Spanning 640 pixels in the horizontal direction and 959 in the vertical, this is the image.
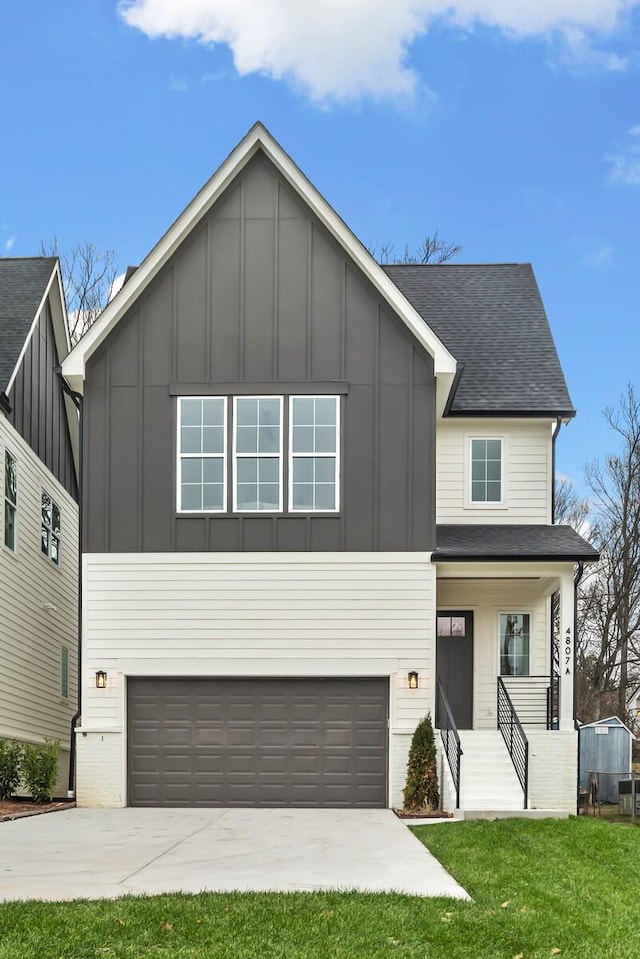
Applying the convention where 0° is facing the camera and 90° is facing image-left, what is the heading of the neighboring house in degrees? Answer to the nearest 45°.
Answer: approximately 0°

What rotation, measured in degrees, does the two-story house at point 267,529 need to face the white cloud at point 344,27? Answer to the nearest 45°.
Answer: approximately 180°

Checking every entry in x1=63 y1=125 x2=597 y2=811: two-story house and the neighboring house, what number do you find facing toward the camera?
2

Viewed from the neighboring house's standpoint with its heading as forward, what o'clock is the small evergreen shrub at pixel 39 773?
The small evergreen shrub is roughly at 10 o'clock from the neighboring house.
